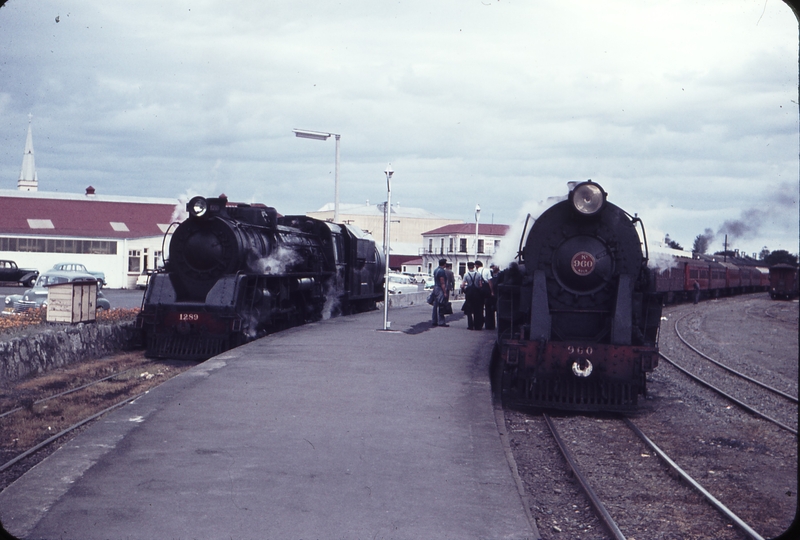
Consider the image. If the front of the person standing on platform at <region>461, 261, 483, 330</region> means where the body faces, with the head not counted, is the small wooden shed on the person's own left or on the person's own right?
on the person's own left

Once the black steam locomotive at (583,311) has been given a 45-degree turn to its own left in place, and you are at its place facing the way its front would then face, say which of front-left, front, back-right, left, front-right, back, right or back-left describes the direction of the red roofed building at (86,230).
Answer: back

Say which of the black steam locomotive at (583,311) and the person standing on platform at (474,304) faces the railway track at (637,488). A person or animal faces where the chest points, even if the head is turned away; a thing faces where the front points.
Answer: the black steam locomotive

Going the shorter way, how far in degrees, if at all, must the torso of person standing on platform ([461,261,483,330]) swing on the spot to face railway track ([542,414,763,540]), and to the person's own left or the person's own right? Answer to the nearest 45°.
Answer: approximately 180°

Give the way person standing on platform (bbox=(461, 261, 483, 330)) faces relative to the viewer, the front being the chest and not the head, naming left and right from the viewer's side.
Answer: facing away from the viewer

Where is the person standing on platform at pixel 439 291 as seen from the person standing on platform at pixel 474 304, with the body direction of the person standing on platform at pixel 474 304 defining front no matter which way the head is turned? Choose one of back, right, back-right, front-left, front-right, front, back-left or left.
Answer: left

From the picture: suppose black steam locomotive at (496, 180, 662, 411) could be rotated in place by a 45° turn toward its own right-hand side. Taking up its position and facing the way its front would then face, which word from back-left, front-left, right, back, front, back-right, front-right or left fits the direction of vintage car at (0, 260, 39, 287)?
right

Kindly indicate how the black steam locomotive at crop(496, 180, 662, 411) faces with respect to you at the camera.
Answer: facing the viewer

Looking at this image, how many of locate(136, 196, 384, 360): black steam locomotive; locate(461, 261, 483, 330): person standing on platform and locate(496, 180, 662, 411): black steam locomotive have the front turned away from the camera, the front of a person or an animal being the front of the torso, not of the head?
1

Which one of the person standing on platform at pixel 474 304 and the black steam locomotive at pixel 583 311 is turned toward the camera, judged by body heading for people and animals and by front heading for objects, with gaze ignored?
the black steam locomotive

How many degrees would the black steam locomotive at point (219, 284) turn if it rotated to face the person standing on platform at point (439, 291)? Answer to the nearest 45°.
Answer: approximately 135° to its left

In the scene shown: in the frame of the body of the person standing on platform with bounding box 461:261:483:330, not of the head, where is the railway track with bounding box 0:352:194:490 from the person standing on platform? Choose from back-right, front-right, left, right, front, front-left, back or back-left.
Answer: back-left

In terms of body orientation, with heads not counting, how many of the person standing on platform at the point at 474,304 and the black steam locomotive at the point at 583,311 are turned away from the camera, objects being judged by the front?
1

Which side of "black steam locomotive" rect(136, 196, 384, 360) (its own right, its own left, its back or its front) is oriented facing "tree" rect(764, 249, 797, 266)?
back

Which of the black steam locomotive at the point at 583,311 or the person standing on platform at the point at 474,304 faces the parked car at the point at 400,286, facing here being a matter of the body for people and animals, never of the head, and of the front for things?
the person standing on platform

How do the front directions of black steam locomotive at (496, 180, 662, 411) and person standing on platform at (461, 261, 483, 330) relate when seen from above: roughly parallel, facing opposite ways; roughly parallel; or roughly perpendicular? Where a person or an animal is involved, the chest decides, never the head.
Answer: roughly parallel, facing opposite ways

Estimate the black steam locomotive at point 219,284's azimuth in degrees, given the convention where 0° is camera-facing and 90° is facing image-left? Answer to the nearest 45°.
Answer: approximately 45°
